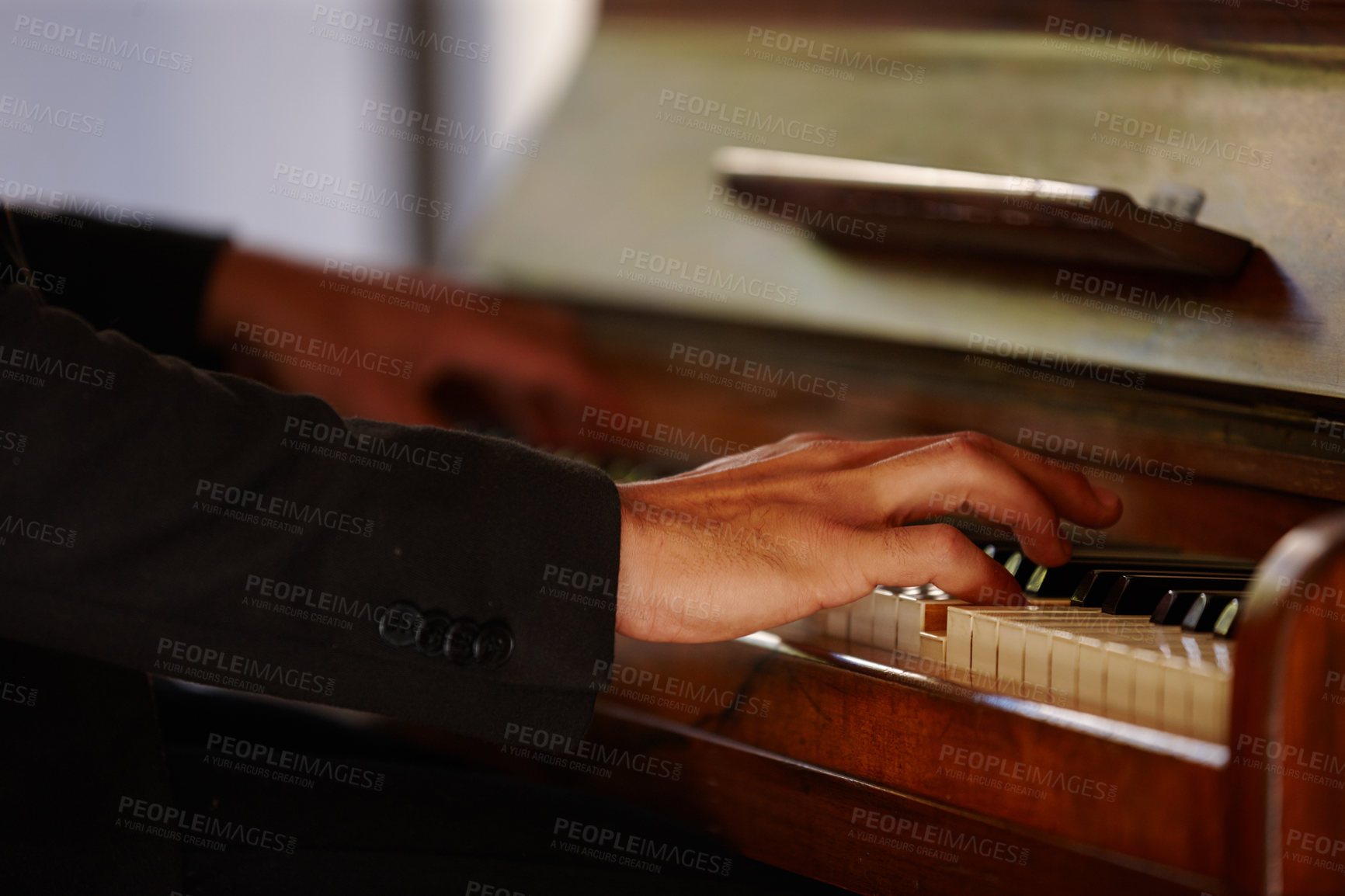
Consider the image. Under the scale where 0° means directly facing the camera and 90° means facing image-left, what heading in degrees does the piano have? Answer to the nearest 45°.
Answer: approximately 45°
